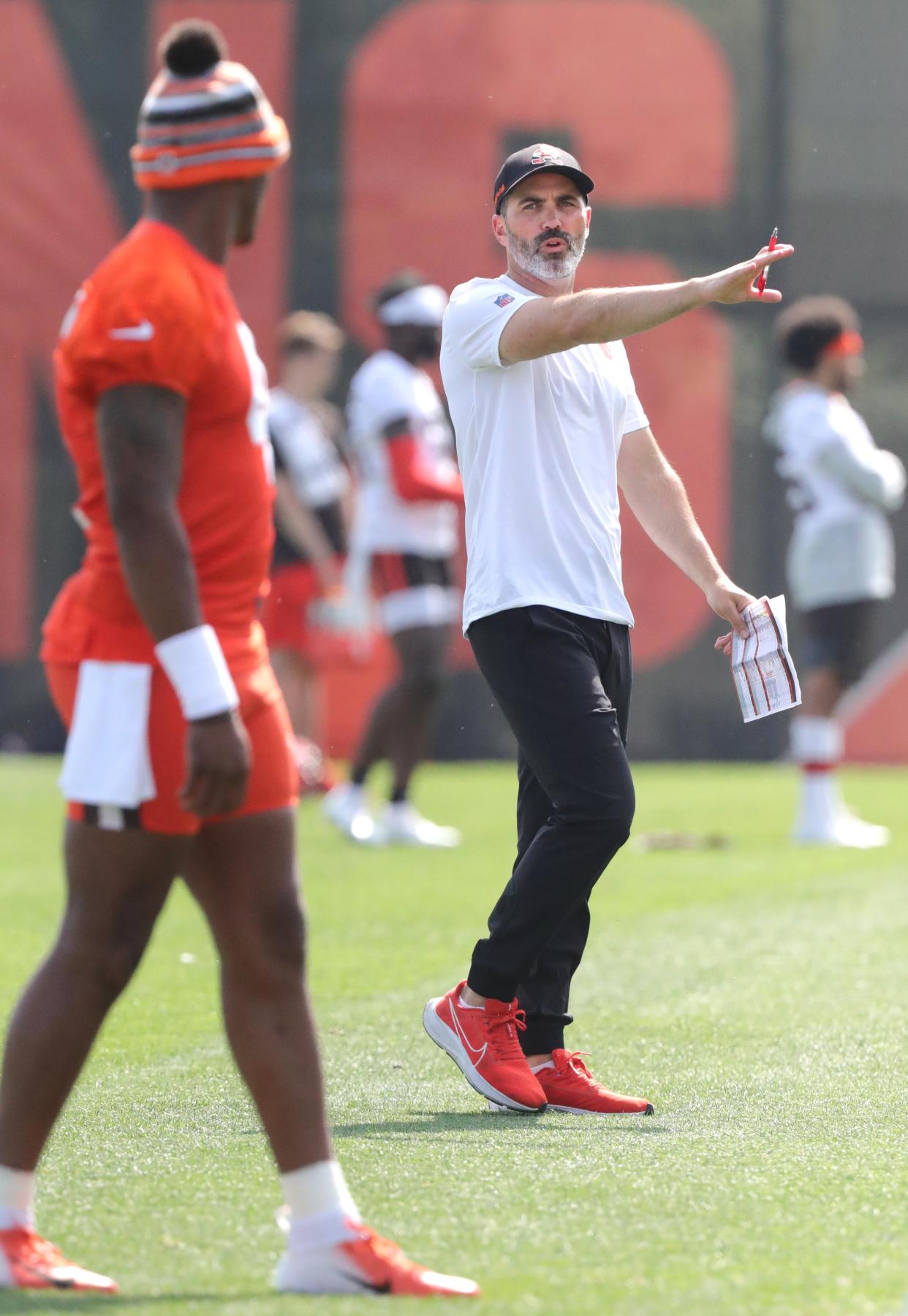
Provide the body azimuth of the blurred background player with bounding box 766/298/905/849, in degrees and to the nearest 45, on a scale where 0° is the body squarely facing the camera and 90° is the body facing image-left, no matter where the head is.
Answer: approximately 270°

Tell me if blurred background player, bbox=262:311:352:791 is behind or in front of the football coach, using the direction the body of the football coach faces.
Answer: behind

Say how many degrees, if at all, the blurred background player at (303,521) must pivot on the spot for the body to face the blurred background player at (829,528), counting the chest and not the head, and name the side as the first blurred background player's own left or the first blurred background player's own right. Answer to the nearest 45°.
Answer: approximately 45° to the first blurred background player's own right

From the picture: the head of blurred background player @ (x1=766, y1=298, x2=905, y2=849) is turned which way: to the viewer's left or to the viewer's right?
to the viewer's right

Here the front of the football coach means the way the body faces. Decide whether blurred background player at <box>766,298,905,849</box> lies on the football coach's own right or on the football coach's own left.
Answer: on the football coach's own left

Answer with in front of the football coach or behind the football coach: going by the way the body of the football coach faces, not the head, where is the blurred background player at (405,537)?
behind
